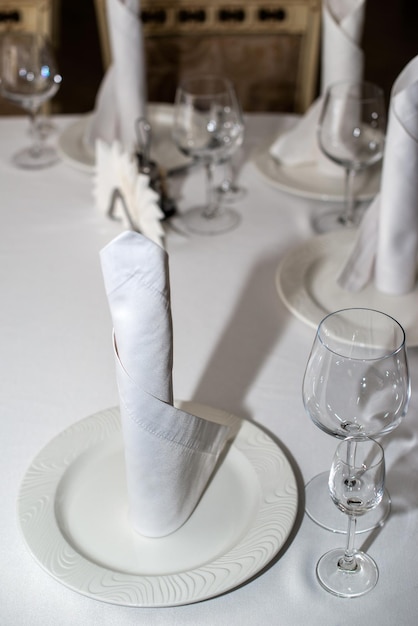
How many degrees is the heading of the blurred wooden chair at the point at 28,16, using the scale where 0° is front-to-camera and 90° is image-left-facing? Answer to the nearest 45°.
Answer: approximately 0°

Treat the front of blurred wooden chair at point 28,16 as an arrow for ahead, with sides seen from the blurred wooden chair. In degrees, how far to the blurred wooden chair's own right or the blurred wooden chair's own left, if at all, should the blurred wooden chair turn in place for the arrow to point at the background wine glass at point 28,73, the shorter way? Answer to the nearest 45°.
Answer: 0° — it already faces it

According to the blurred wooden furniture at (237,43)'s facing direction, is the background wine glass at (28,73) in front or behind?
in front

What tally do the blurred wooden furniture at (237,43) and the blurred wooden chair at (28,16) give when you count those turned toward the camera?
2

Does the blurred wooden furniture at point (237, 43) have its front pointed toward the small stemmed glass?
yes

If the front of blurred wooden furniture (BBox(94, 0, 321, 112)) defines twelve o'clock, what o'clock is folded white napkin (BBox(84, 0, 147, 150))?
The folded white napkin is roughly at 1 o'clock from the blurred wooden furniture.

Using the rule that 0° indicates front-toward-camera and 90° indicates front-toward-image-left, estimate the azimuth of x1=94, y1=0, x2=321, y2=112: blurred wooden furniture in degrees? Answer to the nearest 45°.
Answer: approximately 0°

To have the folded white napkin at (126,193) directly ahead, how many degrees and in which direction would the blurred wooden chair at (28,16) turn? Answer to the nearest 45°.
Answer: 0° — it already faces it

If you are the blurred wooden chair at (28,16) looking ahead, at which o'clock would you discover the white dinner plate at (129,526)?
The white dinner plate is roughly at 12 o'clock from the blurred wooden chair.
